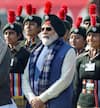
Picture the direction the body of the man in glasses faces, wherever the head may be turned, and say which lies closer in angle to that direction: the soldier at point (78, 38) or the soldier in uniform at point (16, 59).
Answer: the soldier in uniform

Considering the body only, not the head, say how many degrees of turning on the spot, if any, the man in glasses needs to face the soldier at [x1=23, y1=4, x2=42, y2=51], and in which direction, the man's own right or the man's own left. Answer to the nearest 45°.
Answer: approximately 135° to the man's own right

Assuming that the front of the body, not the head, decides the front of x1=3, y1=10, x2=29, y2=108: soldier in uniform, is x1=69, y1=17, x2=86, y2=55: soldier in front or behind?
behind

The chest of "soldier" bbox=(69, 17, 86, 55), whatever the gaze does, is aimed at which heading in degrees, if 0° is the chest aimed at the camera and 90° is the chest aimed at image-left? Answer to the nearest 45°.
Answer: approximately 45°

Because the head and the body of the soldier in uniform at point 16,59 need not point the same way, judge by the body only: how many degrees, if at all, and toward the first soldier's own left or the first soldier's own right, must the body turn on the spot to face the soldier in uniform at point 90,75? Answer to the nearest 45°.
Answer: approximately 90° to the first soldier's own left
